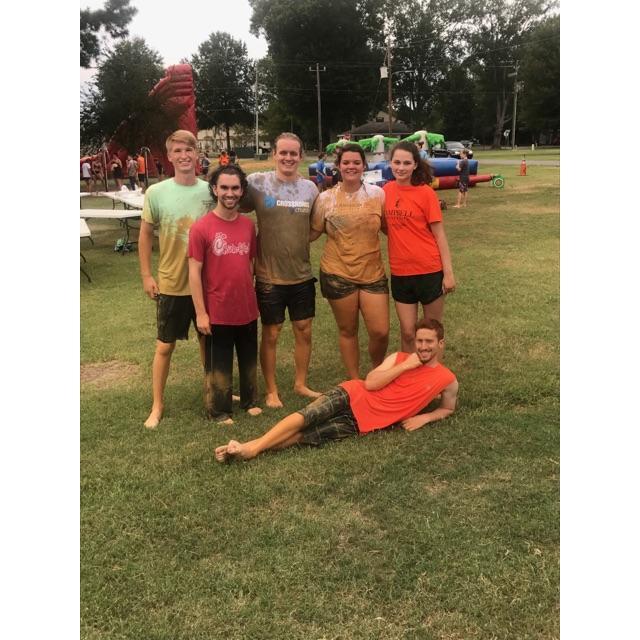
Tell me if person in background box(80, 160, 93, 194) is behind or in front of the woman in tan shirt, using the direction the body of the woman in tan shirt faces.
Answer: behind

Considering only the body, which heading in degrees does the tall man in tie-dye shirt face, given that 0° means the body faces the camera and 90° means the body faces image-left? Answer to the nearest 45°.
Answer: approximately 0°

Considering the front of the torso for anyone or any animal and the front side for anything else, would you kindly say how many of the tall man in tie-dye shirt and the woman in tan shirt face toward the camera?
2

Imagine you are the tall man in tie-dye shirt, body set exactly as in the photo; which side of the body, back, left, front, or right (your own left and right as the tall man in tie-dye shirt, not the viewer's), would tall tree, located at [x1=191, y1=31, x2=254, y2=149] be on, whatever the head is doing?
back

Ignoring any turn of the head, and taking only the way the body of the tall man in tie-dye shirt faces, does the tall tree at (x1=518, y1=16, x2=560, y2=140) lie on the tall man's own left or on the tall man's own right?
on the tall man's own left
